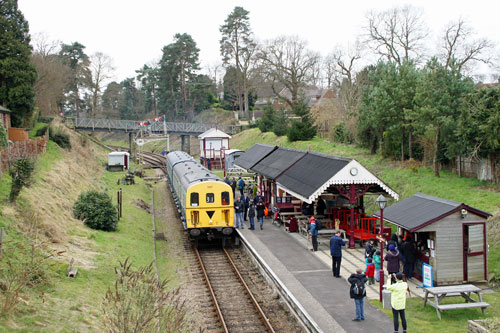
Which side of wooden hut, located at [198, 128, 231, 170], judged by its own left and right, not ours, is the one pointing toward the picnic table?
front

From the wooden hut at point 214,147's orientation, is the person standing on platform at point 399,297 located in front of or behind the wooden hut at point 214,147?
in front

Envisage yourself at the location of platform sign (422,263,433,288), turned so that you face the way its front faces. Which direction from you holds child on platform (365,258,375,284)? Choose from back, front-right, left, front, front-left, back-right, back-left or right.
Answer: front-right

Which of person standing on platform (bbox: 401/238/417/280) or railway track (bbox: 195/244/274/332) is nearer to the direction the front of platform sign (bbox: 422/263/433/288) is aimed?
the railway track

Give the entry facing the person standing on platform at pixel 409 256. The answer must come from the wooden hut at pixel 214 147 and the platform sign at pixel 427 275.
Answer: the wooden hut

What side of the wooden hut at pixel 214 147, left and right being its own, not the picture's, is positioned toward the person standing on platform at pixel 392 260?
front

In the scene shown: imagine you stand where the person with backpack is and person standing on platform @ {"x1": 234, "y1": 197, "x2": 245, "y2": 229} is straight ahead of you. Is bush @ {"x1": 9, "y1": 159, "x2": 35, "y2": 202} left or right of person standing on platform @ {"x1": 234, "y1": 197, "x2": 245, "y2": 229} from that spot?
left

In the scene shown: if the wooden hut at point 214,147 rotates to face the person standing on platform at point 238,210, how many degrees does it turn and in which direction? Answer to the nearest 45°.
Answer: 0° — it already faces them

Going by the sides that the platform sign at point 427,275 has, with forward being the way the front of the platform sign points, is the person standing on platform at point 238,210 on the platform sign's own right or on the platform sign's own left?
on the platform sign's own right

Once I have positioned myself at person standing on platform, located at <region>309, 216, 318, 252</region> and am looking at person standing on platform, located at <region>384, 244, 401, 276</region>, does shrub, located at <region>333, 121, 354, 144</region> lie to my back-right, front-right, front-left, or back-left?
back-left

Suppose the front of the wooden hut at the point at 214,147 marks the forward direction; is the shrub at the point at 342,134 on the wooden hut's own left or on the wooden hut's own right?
on the wooden hut's own left

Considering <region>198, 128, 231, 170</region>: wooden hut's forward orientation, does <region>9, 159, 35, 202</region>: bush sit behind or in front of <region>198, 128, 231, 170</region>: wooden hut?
in front

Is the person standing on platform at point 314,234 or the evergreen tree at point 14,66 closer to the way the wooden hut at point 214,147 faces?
the person standing on platform

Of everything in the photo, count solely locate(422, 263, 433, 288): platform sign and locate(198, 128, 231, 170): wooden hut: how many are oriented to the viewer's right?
0

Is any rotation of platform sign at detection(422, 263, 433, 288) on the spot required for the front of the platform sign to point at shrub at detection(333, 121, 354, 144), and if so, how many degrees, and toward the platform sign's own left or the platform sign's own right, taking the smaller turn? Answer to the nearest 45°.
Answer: approximately 135° to the platform sign's own right

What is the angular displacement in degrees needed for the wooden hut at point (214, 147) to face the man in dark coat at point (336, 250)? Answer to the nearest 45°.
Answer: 0° — it already faces them
